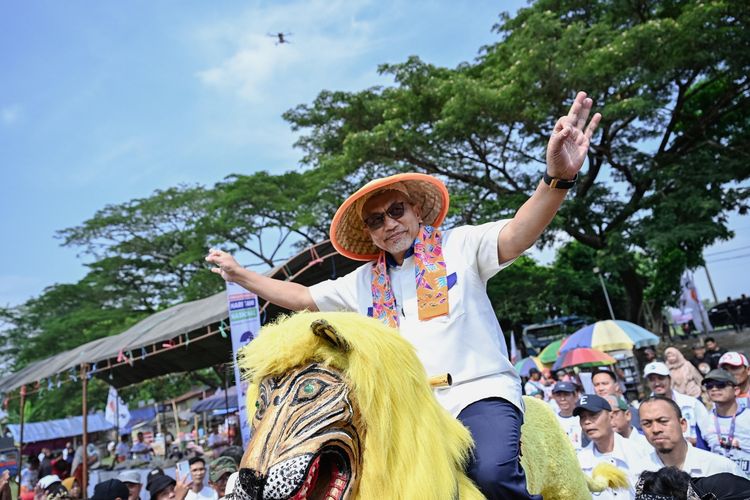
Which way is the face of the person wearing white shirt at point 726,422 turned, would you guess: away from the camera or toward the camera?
toward the camera

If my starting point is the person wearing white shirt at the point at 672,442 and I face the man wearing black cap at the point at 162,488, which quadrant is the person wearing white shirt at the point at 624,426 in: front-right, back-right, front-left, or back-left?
front-right

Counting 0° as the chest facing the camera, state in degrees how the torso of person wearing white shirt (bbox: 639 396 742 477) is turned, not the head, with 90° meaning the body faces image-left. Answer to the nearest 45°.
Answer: approximately 45°

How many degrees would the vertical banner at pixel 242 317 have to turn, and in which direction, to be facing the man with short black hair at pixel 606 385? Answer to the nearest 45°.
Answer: approximately 45° to its left

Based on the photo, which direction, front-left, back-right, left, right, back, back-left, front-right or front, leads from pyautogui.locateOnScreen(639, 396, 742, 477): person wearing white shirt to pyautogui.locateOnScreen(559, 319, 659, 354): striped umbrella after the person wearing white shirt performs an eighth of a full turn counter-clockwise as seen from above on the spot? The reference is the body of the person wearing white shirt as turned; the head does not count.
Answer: back

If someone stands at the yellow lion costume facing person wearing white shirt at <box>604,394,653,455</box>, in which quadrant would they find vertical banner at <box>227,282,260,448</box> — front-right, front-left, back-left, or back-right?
front-left

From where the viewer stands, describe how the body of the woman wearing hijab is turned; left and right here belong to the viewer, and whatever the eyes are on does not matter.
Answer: facing the viewer and to the left of the viewer

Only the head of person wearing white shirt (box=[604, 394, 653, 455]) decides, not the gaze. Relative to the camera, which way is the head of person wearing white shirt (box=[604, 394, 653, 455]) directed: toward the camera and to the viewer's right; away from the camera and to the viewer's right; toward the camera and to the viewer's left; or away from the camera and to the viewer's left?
toward the camera and to the viewer's left

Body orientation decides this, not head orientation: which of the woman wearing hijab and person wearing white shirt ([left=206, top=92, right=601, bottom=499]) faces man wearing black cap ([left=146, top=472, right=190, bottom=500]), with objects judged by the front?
the woman wearing hijab

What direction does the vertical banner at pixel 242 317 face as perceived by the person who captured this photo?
facing the viewer

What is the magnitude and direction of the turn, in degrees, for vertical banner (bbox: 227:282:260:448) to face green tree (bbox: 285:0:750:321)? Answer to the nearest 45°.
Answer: approximately 135° to its left

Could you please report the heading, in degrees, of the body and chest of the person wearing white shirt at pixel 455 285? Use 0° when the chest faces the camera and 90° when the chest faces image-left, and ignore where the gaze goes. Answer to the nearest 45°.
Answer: approximately 45°

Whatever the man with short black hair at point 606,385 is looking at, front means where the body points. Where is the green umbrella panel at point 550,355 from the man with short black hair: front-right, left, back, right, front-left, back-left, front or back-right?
back-right

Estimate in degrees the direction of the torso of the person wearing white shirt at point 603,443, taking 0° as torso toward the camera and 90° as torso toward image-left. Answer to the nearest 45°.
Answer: approximately 45°

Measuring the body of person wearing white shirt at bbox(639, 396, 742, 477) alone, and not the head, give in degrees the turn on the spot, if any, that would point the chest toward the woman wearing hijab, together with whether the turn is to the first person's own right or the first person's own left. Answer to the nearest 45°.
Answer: approximately 135° to the first person's own right

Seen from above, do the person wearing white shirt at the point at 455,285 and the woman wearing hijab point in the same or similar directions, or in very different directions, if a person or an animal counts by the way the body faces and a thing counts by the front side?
same or similar directions

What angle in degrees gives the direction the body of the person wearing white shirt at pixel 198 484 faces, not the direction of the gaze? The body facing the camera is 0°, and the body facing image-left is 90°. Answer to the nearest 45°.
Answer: approximately 0°

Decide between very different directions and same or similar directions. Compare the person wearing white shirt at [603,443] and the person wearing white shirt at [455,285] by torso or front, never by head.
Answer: same or similar directions
